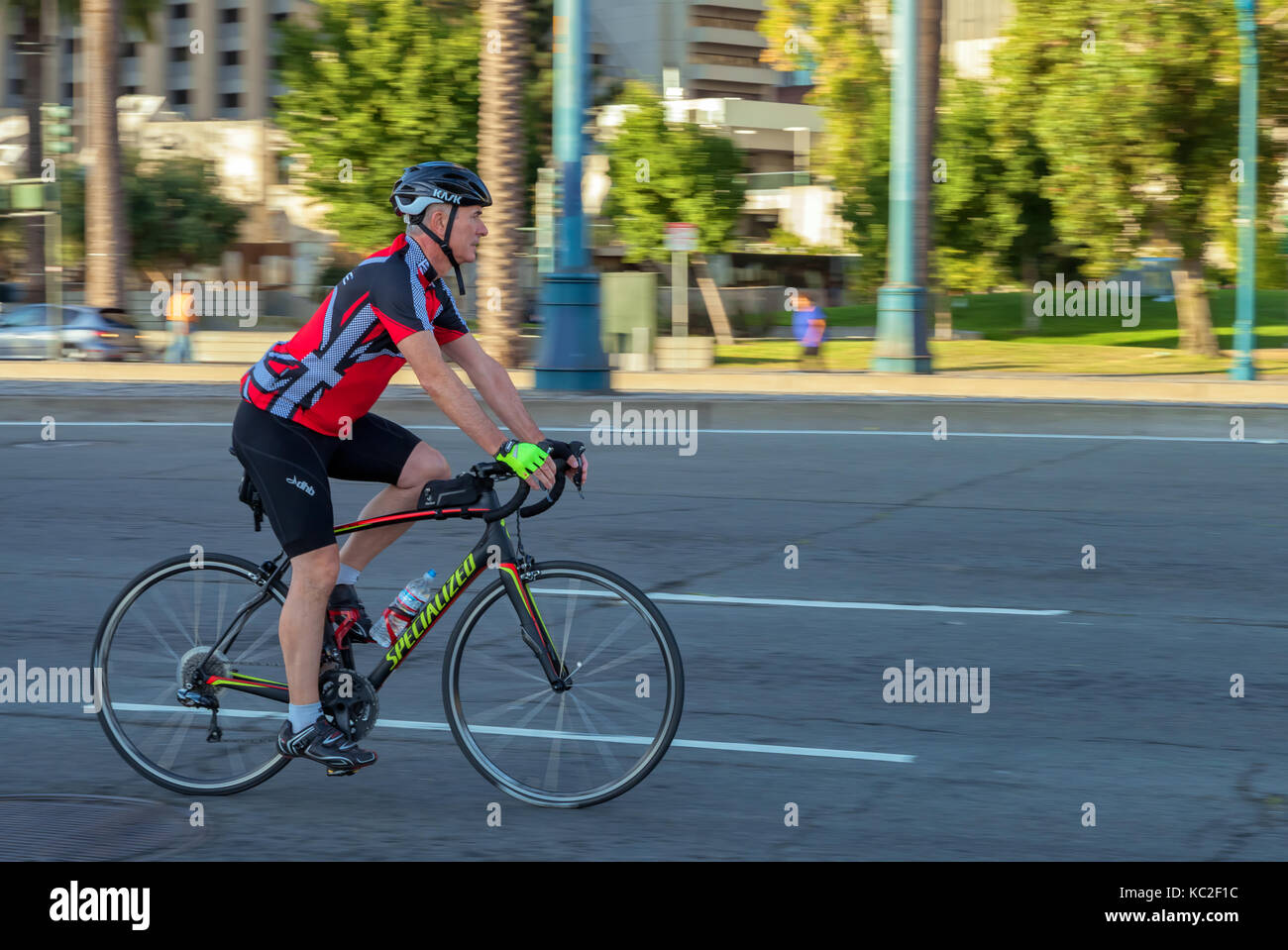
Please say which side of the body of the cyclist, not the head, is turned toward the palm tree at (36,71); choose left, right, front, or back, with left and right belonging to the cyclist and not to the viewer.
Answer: left

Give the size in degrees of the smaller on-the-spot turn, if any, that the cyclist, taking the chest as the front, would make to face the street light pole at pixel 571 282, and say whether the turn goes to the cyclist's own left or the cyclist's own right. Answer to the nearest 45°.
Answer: approximately 90° to the cyclist's own left

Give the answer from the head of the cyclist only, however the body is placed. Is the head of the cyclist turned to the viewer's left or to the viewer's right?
to the viewer's right

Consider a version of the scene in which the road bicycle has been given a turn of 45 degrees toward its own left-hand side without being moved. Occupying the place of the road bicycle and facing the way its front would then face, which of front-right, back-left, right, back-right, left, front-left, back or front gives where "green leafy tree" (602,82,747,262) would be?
front-left

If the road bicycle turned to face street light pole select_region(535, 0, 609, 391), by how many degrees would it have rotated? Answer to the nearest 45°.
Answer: approximately 90° to its left

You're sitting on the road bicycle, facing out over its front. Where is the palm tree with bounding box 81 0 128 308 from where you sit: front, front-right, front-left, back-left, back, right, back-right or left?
left

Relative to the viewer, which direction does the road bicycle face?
to the viewer's right

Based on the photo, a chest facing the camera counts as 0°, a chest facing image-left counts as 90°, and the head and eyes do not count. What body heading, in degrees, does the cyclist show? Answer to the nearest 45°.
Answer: approximately 270°

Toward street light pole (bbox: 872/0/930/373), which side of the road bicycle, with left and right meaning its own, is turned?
left

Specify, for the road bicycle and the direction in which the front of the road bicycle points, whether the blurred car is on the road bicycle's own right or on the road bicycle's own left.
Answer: on the road bicycle's own left
